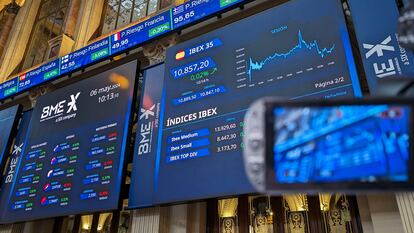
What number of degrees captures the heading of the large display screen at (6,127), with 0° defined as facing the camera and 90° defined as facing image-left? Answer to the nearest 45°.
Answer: approximately 45°

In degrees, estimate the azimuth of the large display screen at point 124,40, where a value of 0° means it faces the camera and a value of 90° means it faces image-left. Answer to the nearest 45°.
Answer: approximately 45°

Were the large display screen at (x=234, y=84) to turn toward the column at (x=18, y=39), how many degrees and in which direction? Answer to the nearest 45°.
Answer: approximately 90° to its right

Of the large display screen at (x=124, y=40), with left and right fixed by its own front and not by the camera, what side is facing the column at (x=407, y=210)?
left

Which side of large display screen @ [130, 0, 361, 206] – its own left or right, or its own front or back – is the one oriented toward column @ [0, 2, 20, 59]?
right

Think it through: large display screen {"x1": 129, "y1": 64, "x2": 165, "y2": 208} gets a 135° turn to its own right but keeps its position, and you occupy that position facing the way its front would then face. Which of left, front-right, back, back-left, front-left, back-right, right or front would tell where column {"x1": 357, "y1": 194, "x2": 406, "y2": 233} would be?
back-right

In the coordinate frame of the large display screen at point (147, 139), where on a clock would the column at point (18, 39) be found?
The column is roughly at 3 o'clock from the large display screen.

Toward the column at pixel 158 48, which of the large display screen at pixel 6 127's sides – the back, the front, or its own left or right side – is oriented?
left

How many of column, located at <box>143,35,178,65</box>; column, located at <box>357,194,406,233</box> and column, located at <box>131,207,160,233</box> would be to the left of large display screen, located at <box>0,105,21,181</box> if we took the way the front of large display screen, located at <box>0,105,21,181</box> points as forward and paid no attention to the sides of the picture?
3

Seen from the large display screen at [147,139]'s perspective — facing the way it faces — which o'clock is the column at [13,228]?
The column is roughly at 3 o'clock from the large display screen.
